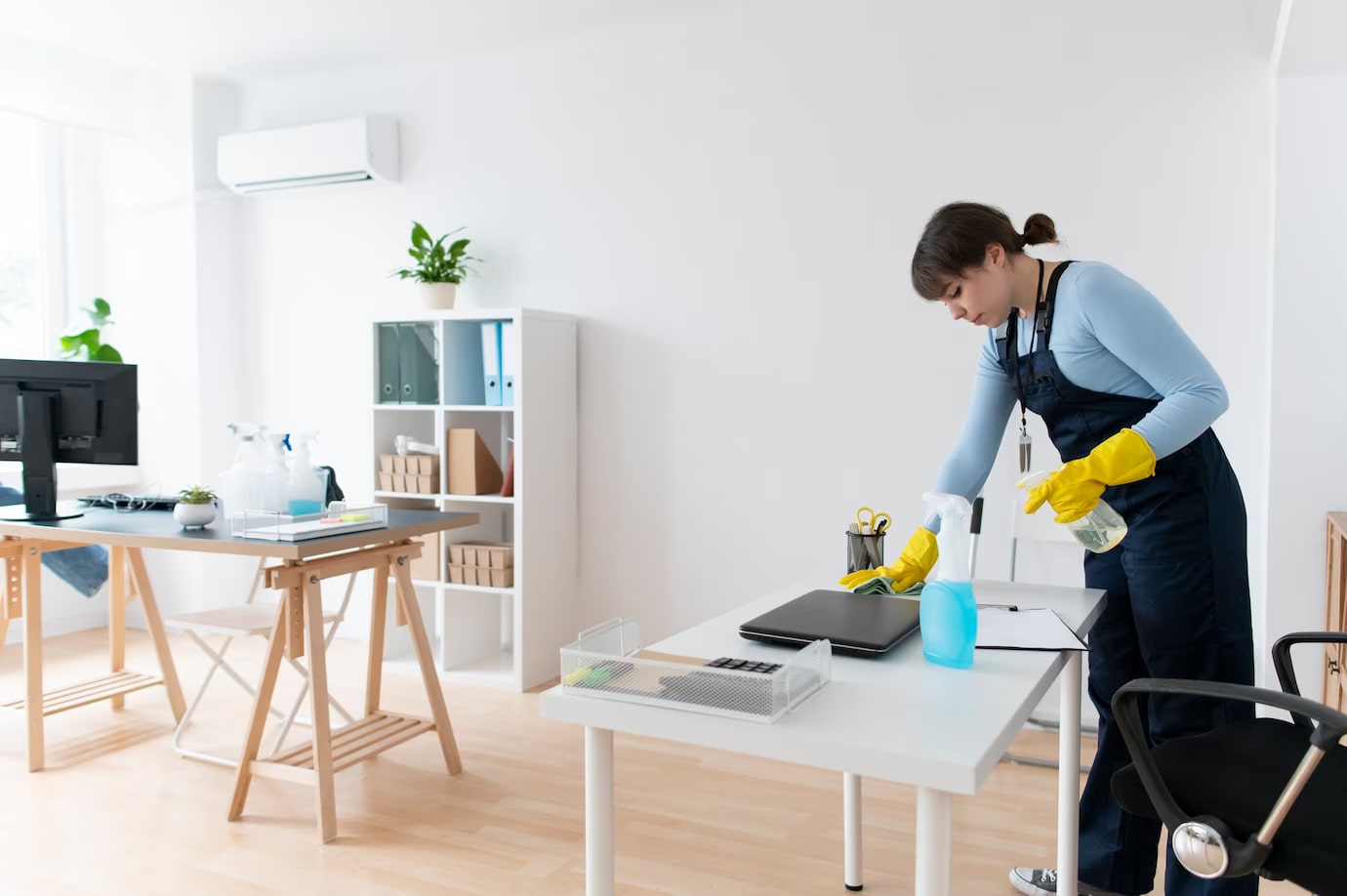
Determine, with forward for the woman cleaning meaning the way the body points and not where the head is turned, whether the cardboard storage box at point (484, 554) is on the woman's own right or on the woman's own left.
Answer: on the woman's own right

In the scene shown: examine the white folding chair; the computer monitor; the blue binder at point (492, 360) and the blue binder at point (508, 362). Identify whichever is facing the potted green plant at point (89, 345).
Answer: the computer monitor

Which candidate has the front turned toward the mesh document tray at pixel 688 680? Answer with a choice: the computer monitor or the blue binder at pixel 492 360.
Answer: the blue binder

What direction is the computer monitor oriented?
away from the camera

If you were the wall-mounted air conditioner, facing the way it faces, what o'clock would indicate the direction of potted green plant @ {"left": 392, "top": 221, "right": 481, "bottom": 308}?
The potted green plant is roughly at 9 o'clock from the wall-mounted air conditioner.

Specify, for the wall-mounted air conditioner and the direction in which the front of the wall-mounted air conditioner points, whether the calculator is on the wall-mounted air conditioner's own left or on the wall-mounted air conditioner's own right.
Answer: on the wall-mounted air conditioner's own left

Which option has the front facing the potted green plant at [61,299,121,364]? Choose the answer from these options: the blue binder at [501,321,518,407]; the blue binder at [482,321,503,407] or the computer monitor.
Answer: the computer monitor

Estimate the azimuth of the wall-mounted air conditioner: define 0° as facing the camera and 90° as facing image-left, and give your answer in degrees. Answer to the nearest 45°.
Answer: approximately 45°

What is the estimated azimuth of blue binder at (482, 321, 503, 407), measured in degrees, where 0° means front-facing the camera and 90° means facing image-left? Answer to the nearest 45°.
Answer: approximately 0°

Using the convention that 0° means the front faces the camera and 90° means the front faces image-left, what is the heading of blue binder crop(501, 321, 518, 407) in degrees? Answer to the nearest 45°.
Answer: approximately 0°
